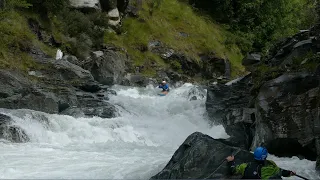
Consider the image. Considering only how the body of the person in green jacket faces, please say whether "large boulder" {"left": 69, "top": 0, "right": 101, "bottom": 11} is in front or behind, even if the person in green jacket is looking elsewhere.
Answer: in front

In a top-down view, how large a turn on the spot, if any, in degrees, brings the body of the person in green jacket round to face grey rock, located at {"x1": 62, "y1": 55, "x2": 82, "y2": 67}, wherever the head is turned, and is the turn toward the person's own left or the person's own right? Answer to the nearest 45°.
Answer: approximately 45° to the person's own left

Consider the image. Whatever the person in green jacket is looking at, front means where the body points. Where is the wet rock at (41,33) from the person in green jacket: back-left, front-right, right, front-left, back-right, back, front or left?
front-left

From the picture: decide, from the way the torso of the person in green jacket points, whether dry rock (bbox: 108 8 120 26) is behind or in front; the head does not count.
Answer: in front

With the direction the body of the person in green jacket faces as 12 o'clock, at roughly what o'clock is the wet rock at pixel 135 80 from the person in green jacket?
The wet rock is roughly at 11 o'clock from the person in green jacket.

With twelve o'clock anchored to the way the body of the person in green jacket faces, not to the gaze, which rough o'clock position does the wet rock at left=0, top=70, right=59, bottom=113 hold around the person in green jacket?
The wet rock is roughly at 10 o'clock from the person in green jacket.

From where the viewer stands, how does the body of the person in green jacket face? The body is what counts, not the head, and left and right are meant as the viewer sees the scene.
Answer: facing away from the viewer

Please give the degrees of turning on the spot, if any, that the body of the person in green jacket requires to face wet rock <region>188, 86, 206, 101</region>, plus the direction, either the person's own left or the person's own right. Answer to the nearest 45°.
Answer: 0° — they already face it

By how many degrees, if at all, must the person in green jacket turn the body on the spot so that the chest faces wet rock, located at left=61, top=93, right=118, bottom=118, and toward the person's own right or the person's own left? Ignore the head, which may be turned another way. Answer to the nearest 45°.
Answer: approximately 45° to the person's own left
